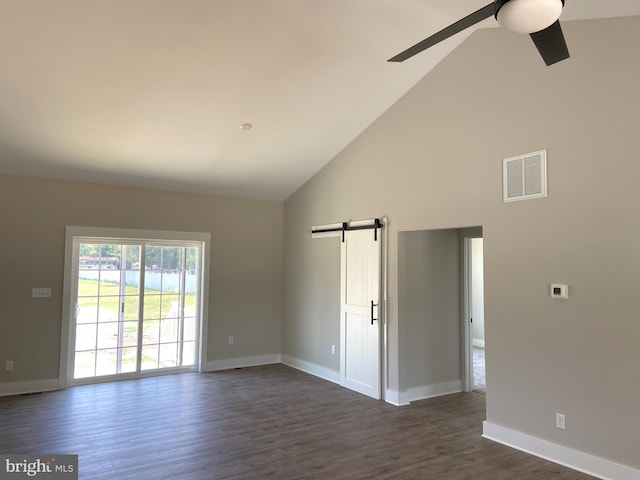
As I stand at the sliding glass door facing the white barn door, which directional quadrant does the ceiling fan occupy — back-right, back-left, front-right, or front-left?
front-right

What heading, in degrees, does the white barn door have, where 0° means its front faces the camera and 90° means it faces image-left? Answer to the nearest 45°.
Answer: approximately 45°

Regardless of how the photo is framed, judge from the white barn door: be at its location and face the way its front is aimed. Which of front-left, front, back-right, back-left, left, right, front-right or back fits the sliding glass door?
front-right

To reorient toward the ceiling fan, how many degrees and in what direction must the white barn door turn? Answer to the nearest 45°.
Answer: approximately 45° to its left

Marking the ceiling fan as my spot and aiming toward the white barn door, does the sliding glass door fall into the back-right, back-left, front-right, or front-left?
front-left
